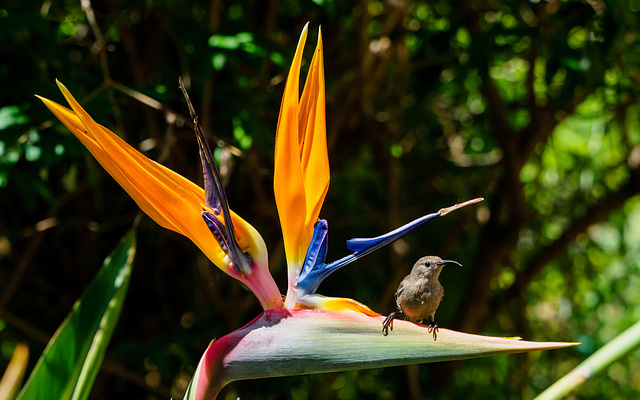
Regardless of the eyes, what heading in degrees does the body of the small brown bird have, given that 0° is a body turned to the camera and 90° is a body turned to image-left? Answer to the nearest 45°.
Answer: approximately 315°
